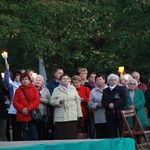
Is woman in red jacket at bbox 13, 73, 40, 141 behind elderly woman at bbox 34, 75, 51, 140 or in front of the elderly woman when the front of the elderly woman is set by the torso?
in front

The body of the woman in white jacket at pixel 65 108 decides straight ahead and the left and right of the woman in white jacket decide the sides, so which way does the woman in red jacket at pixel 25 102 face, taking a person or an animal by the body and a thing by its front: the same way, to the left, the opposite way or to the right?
the same way

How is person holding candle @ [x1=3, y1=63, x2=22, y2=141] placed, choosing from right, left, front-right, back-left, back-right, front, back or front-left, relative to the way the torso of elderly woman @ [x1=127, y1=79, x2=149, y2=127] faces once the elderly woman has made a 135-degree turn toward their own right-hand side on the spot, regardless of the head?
left

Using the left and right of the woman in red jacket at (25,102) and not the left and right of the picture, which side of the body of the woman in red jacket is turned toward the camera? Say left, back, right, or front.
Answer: front

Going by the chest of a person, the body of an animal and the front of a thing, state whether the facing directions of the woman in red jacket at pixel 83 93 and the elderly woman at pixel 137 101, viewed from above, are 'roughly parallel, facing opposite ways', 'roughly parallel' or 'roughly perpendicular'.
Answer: roughly parallel

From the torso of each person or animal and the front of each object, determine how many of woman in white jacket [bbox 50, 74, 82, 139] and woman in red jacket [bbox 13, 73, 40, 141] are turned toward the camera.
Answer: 2

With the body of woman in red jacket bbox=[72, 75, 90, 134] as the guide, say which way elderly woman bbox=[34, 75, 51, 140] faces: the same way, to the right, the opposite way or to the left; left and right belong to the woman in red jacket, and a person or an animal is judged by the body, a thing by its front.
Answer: the same way

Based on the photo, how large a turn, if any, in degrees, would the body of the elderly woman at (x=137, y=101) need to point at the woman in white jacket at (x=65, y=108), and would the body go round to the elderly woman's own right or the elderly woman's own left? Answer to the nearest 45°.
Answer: approximately 45° to the elderly woman's own right

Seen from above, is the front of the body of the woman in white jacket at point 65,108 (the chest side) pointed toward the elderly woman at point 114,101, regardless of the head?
no

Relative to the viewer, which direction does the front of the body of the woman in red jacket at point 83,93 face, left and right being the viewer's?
facing the viewer and to the left of the viewer

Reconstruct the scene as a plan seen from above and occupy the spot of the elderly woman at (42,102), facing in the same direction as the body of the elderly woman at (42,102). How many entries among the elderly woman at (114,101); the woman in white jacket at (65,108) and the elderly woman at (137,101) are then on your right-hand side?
0

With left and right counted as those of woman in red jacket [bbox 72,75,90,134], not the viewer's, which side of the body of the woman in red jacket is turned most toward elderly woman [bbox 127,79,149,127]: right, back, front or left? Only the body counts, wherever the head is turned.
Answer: left

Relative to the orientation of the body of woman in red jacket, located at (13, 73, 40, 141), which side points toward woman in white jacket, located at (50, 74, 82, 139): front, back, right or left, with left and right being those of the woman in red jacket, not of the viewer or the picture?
left
